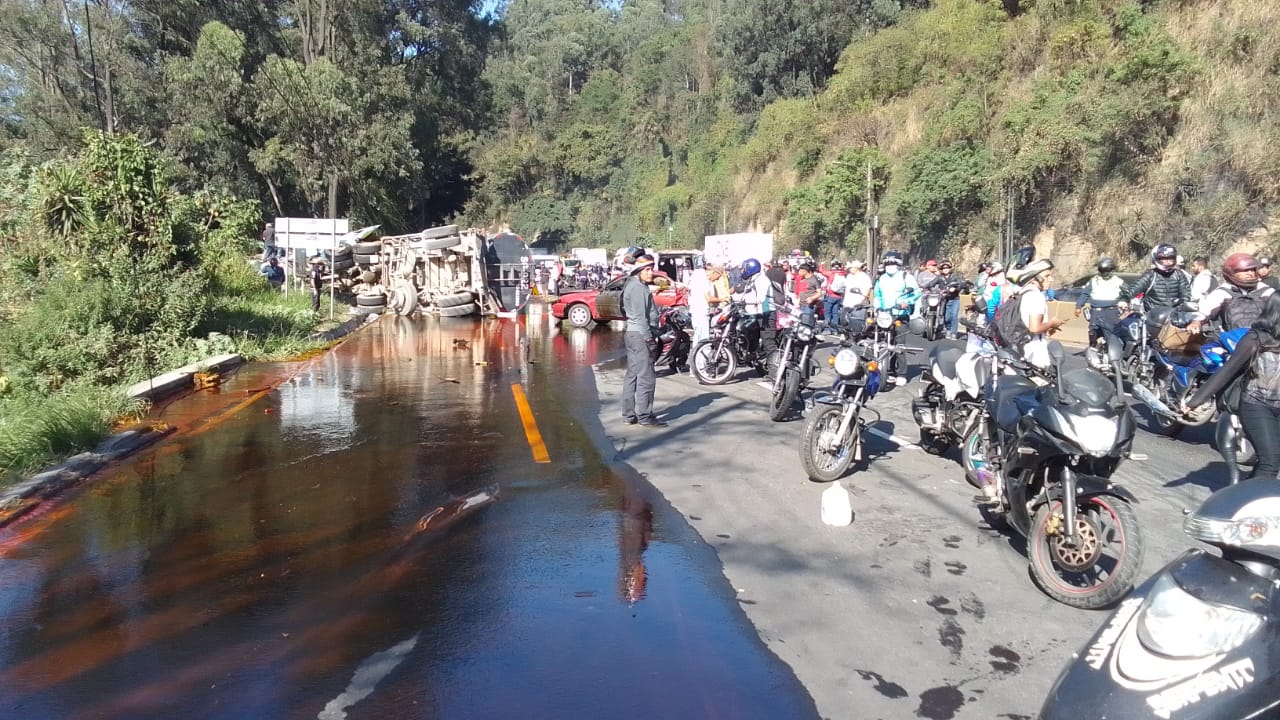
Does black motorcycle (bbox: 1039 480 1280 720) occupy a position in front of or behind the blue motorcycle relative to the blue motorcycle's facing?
in front

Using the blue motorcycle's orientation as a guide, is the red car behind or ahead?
behind

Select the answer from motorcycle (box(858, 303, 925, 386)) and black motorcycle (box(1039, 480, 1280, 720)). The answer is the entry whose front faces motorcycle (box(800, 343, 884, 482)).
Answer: motorcycle (box(858, 303, 925, 386))

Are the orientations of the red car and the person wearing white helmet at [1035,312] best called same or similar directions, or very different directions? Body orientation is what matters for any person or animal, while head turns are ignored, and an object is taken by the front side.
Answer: very different directions

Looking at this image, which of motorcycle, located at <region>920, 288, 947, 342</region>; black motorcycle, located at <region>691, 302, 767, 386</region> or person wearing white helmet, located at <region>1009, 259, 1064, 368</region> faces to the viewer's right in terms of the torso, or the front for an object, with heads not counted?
the person wearing white helmet

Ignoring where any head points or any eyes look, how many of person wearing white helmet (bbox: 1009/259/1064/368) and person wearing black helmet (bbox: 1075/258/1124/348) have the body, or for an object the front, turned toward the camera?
1

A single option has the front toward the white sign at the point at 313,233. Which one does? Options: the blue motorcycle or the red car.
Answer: the red car

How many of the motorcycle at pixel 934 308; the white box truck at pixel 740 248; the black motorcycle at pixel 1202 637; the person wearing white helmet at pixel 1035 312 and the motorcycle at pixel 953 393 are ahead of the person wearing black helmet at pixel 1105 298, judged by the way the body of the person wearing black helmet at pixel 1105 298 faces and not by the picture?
3

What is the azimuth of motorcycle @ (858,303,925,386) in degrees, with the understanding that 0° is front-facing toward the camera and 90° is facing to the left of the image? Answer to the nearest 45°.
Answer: approximately 0°

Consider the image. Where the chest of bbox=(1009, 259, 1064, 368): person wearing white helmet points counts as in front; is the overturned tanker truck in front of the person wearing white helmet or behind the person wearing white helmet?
behind

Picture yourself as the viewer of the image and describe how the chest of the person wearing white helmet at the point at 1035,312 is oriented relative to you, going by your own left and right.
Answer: facing to the right of the viewer
